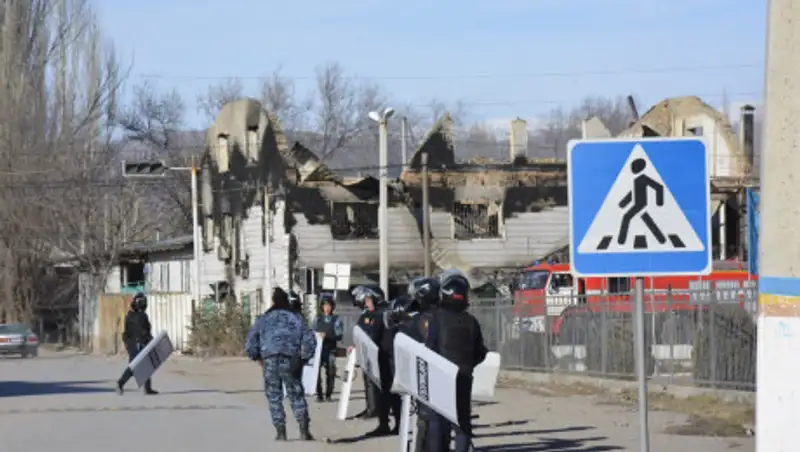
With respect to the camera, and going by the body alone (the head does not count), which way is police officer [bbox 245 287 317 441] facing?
away from the camera

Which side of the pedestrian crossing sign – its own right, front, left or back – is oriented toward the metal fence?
back

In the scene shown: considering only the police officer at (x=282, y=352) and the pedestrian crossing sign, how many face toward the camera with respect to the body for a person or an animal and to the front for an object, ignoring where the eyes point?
1

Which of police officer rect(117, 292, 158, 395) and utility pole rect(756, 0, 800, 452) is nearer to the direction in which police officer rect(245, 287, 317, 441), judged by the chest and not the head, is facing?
the police officer

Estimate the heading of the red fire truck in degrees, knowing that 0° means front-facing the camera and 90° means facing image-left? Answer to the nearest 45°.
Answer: approximately 45°

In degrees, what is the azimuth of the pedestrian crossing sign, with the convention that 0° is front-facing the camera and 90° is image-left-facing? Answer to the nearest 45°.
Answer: approximately 0°

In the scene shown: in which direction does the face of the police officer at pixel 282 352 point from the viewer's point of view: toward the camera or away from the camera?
away from the camera
